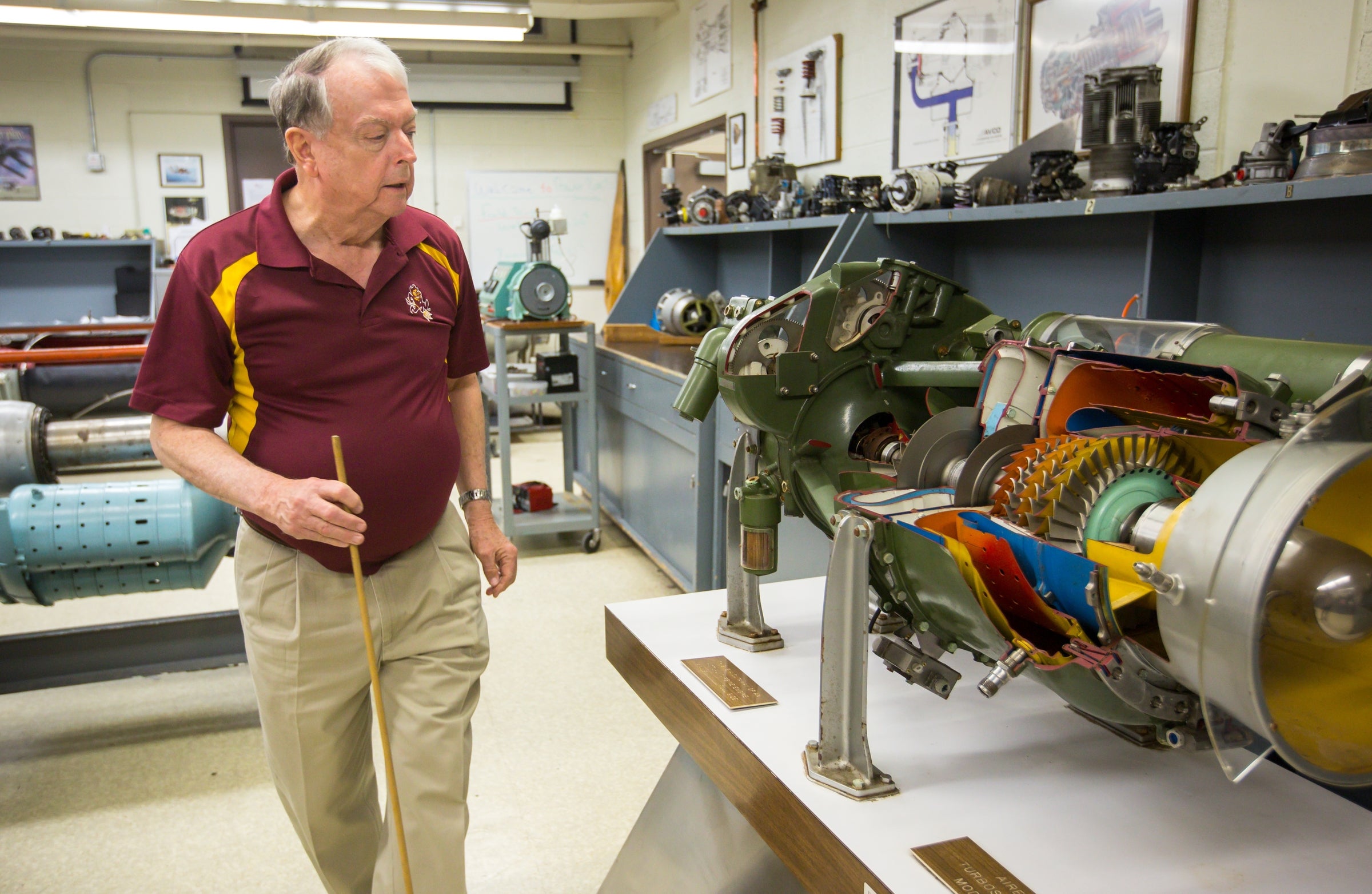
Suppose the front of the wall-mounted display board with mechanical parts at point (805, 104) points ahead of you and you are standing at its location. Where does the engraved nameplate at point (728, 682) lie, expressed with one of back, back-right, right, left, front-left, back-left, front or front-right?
front-left

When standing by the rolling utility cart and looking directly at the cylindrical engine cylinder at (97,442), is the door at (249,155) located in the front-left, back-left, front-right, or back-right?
back-right

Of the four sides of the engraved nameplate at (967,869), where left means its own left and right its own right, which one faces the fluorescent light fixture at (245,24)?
right

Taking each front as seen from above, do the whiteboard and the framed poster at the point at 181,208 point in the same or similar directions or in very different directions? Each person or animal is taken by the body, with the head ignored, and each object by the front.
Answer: same or similar directions

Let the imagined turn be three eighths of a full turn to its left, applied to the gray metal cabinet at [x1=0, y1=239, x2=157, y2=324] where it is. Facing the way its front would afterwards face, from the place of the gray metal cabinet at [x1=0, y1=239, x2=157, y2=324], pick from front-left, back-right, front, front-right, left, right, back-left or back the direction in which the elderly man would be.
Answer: back-right

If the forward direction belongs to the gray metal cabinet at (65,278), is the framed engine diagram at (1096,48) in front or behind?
in front

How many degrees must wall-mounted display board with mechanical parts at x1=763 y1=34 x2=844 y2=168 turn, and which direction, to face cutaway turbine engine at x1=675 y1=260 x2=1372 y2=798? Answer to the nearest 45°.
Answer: approximately 45° to its left

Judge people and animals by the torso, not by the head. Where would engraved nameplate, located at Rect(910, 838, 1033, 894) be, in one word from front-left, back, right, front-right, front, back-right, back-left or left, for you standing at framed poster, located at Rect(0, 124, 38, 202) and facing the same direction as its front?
front

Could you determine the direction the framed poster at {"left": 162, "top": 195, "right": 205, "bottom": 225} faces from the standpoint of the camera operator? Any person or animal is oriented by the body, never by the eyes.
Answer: facing the viewer

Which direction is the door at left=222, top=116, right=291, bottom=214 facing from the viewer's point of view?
toward the camera

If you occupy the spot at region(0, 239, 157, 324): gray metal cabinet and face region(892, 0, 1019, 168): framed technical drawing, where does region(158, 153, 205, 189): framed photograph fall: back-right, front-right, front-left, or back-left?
front-left

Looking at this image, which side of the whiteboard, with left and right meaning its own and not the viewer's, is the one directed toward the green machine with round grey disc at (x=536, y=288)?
front

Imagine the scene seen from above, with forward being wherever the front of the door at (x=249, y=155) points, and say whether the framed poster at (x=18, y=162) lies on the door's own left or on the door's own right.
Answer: on the door's own right

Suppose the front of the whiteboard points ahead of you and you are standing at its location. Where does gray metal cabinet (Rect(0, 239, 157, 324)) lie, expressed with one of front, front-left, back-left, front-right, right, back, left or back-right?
right
